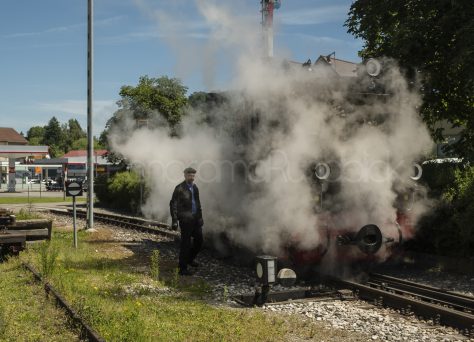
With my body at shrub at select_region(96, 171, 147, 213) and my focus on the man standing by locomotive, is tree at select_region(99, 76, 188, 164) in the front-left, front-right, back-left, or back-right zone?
back-left

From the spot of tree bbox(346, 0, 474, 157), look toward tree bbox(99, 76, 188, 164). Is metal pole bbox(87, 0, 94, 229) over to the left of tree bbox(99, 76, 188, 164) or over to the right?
left

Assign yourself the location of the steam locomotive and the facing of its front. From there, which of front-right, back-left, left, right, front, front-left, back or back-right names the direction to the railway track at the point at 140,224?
back

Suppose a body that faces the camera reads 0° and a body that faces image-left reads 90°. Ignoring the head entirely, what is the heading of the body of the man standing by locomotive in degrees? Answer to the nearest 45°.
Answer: approximately 315°

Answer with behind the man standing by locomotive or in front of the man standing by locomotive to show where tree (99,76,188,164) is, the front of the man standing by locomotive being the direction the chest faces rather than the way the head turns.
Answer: behind

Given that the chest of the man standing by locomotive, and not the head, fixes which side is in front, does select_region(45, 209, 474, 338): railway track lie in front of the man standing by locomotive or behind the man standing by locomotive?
in front

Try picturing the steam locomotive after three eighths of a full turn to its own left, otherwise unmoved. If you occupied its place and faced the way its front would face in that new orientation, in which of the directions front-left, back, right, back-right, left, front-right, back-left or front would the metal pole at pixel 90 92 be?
front-left

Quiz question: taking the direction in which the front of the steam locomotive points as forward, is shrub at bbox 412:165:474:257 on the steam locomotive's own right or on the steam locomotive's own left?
on the steam locomotive's own left
